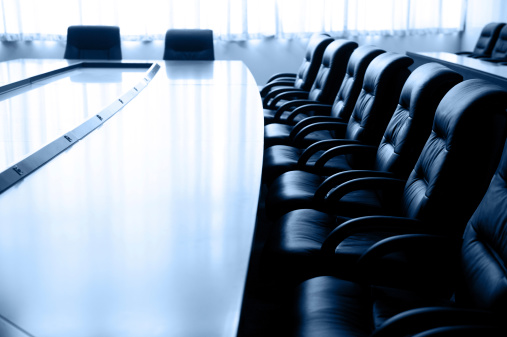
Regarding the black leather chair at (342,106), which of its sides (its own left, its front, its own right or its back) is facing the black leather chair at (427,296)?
left

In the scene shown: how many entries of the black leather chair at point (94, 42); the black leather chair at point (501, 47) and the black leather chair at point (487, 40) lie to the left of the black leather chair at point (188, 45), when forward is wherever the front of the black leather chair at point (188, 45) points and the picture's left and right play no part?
2

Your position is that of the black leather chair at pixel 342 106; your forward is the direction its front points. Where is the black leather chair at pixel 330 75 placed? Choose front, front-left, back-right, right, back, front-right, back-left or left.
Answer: right

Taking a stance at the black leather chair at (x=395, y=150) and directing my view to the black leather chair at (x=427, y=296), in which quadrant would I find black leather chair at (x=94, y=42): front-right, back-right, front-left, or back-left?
back-right

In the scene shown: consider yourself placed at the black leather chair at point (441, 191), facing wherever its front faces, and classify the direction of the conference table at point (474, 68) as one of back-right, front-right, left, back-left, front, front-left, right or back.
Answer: right

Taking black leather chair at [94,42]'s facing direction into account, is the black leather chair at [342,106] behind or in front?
in front

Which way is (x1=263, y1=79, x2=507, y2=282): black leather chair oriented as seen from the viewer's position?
to the viewer's left

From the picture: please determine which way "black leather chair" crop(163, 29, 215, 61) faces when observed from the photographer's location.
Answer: facing the viewer

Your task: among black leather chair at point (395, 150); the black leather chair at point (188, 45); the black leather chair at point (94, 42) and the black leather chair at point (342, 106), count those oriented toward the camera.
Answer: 2

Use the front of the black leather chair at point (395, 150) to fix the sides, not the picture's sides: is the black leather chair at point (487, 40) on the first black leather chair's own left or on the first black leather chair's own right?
on the first black leather chair's own right

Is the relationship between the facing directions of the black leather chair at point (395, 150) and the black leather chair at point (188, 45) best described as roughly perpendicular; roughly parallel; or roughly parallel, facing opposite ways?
roughly perpendicular

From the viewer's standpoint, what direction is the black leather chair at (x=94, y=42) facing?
toward the camera

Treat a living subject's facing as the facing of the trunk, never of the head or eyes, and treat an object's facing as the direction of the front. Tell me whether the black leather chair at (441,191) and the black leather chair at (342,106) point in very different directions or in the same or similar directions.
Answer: same or similar directions

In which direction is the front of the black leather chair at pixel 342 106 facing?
to the viewer's left

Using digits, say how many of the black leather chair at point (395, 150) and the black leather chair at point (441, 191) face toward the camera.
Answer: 0

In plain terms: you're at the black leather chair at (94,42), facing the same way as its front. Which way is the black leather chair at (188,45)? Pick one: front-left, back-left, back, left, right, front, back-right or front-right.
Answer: left

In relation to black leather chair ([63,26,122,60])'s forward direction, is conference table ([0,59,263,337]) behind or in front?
in front

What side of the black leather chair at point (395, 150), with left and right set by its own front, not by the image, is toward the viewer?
left
